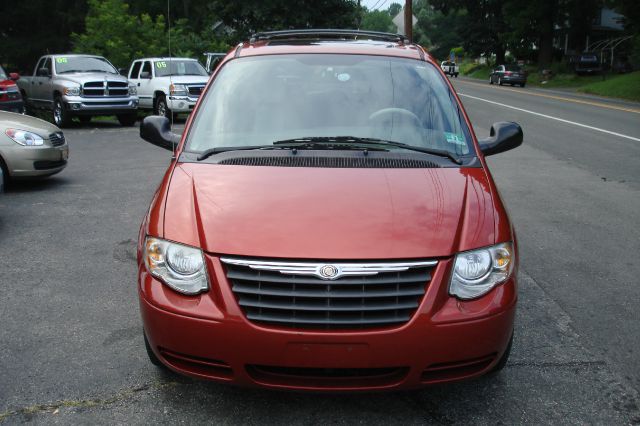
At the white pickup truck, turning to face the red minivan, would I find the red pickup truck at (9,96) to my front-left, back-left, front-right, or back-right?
front-right

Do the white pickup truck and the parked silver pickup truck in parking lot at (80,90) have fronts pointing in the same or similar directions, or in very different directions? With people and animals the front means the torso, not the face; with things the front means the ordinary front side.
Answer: same or similar directions

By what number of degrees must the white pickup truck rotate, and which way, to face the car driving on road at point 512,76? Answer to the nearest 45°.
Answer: approximately 90° to its left

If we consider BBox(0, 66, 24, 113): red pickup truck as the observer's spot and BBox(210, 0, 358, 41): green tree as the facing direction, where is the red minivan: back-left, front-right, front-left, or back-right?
back-right

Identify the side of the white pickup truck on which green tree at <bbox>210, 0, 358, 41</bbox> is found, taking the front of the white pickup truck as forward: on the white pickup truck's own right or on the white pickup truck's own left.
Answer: on the white pickup truck's own left

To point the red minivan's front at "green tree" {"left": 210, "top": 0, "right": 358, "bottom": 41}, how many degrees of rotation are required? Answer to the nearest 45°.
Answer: approximately 180°

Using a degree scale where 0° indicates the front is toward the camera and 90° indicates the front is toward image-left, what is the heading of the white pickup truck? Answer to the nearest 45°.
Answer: approximately 315°

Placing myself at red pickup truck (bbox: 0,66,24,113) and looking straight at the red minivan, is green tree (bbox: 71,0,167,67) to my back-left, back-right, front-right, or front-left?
back-left

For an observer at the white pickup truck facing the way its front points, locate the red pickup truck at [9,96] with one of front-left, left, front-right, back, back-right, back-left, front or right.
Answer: right

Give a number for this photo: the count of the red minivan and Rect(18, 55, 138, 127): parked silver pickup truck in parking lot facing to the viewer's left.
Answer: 0

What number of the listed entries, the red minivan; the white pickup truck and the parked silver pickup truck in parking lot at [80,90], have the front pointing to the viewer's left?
0

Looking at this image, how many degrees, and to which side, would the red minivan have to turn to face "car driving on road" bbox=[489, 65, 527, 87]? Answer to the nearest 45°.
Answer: approximately 180°

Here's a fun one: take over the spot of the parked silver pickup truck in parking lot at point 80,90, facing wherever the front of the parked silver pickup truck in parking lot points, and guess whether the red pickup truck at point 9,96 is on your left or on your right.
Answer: on your right

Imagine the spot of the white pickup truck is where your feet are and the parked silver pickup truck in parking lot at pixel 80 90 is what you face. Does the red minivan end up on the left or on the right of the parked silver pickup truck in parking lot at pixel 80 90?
left

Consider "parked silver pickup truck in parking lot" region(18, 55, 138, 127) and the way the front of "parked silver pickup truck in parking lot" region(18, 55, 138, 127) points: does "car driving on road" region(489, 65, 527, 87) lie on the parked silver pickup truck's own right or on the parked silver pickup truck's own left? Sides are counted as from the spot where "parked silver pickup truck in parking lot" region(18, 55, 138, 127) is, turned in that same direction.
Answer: on the parked silver pickup truck's own left

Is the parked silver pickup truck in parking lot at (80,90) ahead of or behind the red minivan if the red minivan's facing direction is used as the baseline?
behind

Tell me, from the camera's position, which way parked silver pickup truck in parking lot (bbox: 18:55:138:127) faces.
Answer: facing the viewer and to the right of the viewer

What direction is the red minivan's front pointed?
toward the camera
